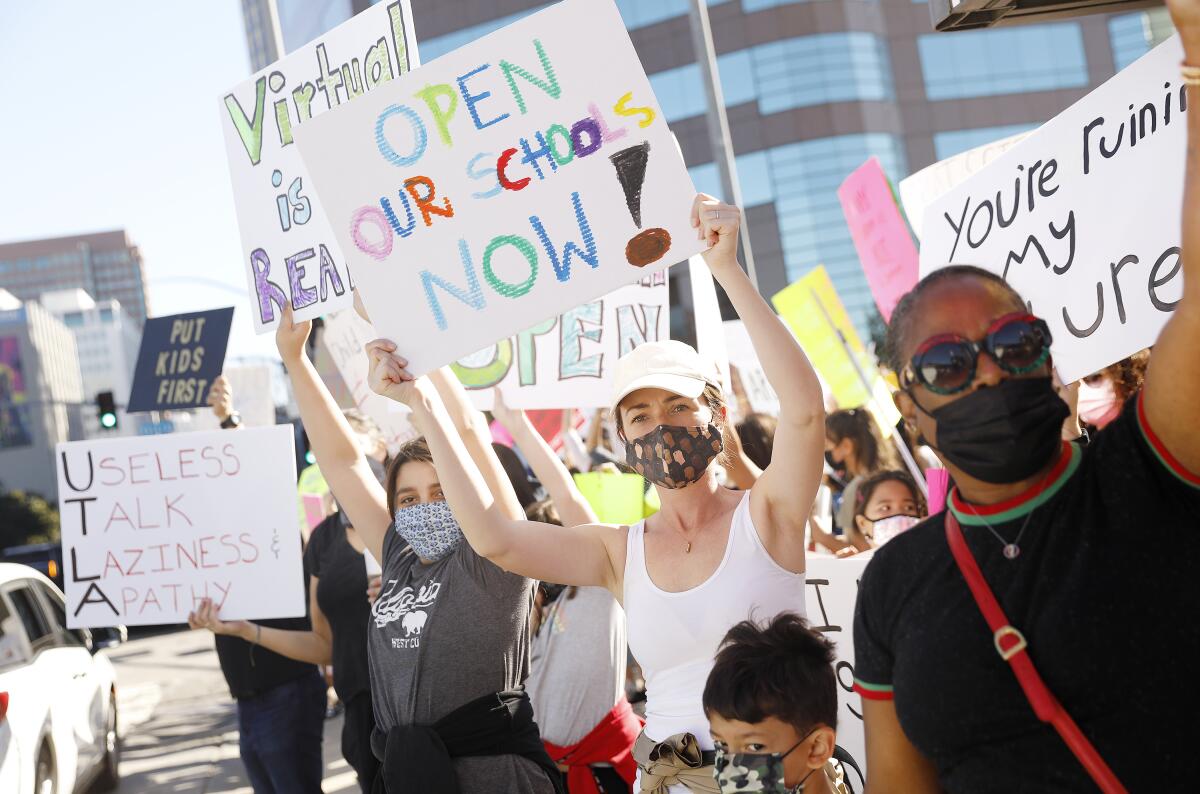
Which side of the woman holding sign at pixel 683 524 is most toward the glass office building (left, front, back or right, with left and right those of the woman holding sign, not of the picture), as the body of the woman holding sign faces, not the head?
back

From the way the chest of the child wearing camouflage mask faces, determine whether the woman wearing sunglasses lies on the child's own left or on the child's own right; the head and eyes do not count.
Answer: on the child's own left

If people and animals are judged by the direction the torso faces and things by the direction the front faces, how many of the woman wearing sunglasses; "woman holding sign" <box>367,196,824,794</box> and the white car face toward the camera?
2

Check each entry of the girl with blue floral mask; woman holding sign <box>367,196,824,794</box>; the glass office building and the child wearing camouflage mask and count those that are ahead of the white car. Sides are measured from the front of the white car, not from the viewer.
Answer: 1

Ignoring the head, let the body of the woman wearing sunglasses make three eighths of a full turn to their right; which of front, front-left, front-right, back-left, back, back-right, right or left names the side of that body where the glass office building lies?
front-right

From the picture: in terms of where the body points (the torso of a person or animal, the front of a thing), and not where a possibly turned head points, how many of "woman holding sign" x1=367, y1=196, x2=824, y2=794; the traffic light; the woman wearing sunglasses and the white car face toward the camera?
3

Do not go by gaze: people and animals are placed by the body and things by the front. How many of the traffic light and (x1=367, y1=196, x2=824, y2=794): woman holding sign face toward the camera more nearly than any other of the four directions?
2

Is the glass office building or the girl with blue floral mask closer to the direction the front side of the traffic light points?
the girl with blue floral mask
